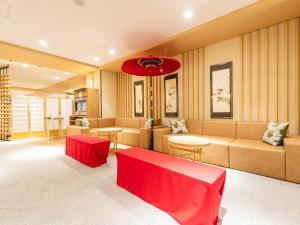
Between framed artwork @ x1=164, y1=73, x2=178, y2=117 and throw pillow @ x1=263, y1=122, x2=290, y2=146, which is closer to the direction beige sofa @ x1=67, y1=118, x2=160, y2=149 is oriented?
the throw pillow

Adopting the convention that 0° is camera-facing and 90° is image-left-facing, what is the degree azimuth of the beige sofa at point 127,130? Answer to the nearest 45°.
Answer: approximately 45°

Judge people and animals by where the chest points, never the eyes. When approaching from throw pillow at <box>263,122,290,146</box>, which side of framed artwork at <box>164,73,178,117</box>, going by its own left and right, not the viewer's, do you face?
left

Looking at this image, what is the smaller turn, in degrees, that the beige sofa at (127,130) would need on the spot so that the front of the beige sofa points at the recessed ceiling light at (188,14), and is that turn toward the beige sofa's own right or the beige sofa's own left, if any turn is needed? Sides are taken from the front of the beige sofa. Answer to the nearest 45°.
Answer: approximately 45° to the beige sofa's own left

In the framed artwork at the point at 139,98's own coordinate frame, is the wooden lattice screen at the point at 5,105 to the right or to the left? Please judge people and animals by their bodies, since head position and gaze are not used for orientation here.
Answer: on its right

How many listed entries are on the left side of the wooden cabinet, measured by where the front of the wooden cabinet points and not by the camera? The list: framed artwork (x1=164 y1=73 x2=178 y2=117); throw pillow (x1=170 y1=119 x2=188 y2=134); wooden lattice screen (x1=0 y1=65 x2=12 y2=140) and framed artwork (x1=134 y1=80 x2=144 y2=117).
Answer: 3

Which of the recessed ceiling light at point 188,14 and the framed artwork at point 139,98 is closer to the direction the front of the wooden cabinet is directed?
the recessed ceiling light

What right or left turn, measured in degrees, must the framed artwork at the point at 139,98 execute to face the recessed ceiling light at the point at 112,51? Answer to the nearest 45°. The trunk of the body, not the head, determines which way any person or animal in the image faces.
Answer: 0° — it already faces it
